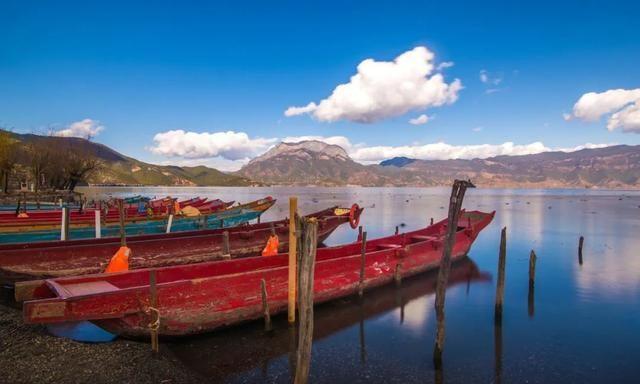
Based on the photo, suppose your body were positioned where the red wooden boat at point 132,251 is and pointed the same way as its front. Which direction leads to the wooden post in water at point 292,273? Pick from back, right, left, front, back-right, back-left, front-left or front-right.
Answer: right

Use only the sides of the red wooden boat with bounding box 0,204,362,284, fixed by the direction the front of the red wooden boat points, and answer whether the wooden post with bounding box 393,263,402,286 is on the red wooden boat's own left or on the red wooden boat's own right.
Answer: on the red wooden boat's own right

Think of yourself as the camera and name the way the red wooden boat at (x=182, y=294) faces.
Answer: facing away from the viewer and to the right of the viewer

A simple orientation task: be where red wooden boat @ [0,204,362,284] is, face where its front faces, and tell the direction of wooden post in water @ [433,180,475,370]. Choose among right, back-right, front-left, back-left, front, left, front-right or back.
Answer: right

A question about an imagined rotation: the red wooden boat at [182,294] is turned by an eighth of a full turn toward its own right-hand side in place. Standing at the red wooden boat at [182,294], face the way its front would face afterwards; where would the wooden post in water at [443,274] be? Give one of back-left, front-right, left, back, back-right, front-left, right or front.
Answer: front

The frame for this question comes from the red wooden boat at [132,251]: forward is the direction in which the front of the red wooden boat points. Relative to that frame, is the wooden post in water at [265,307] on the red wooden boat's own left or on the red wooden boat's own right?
on the red wooden boat's own right

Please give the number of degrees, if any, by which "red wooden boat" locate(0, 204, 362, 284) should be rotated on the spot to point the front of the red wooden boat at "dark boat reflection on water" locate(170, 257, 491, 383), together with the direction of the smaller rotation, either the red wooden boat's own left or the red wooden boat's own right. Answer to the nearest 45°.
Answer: approximately 90° to the red wooden boat's own right

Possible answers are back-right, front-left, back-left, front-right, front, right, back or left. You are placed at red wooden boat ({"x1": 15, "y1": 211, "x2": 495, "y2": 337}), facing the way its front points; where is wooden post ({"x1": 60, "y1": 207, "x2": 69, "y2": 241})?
left

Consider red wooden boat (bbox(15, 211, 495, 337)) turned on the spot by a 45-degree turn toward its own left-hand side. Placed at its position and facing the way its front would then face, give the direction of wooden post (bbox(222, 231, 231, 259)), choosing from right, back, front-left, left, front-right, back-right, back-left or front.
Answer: front

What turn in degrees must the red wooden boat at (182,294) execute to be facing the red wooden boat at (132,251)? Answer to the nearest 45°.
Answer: approximately 90° to its left

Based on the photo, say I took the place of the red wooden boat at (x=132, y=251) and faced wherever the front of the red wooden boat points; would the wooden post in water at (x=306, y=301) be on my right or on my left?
on my right

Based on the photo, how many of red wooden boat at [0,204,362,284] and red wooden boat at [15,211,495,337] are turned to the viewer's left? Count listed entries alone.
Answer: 0

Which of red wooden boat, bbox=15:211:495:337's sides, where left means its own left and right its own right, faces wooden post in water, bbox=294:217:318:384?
right

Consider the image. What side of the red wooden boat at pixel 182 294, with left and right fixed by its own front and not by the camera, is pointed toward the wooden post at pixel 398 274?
front

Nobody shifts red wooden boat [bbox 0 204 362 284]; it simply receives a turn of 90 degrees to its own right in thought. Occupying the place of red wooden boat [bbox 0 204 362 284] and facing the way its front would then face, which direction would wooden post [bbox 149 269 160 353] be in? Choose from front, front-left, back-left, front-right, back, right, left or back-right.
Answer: front-right

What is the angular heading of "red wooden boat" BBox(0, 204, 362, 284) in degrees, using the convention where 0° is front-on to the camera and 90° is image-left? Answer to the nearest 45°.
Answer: approximately 225°
